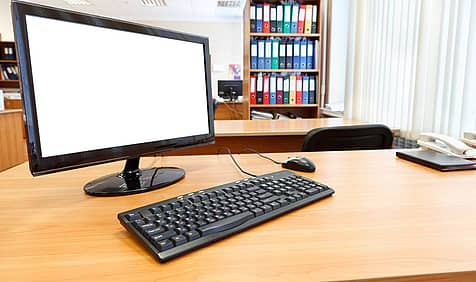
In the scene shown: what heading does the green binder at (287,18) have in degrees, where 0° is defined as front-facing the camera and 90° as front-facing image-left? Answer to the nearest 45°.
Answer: approximately 0°

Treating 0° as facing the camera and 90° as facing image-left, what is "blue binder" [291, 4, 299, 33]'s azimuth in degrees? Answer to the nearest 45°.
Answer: approximately 0°

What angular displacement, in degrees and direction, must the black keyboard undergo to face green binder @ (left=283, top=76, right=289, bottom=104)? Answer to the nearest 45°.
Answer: approximately 135° to its left

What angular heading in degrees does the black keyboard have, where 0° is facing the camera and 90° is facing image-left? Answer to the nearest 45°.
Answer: approximately 315°
